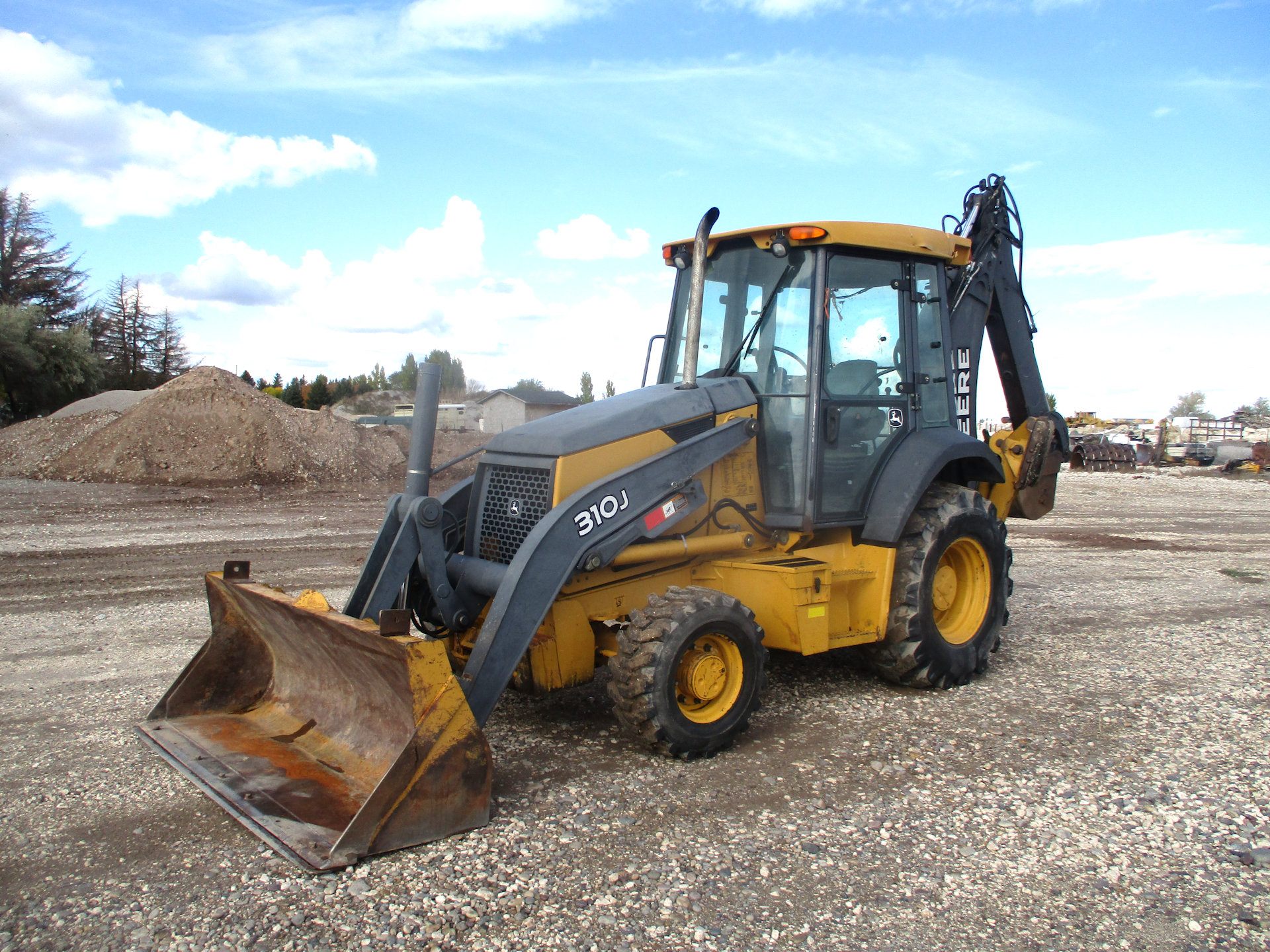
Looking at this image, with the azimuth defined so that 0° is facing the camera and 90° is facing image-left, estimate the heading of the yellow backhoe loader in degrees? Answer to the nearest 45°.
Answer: approximately 45°

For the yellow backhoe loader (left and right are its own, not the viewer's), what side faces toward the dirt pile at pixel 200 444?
right

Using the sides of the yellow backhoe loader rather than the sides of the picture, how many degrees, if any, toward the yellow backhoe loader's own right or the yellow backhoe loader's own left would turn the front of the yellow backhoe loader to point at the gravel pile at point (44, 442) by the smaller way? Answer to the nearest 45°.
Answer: approximately 90° to the yellow backhoe loader's own right

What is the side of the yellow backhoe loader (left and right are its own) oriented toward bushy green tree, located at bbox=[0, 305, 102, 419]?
right
